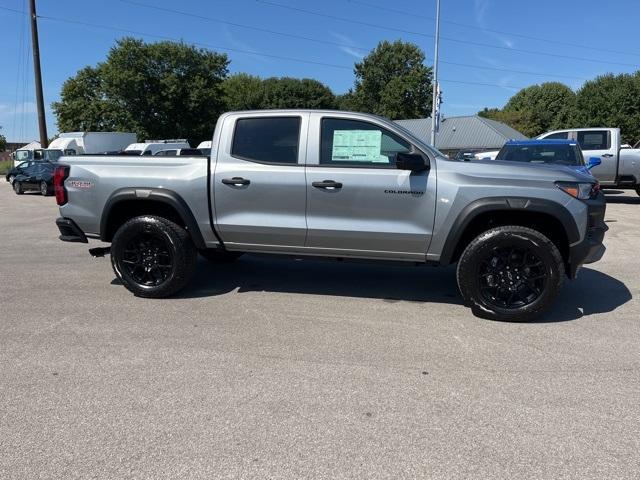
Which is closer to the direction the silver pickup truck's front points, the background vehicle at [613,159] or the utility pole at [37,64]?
the background vehicle

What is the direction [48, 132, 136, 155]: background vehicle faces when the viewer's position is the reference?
facing the viewer and to the left of the viewer

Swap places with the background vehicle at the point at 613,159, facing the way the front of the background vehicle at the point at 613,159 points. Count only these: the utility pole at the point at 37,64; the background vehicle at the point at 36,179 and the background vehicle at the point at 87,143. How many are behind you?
0

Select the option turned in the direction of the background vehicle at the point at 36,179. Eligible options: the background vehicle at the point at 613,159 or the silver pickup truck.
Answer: the background vehicle at the point at 613,159

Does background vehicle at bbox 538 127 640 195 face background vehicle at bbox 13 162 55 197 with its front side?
yes

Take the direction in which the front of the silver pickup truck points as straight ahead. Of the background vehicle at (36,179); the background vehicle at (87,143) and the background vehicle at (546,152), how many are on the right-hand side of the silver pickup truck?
0

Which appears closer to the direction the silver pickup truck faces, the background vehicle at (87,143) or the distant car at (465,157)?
the distant car

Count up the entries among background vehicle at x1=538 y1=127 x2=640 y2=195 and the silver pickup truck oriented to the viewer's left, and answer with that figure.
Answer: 1

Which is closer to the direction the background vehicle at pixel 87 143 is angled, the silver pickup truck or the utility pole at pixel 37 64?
the utility pole

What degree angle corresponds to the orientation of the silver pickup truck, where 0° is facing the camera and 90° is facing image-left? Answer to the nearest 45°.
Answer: approximately 270°

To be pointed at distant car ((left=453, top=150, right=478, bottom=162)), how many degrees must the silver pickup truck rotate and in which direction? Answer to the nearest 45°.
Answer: approximately 90° to its left

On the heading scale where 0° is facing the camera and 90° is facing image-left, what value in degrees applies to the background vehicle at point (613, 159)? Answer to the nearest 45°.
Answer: approximately 90°

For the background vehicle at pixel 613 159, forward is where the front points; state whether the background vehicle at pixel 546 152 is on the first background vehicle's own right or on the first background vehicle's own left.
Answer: on the first background vehicle's own left
